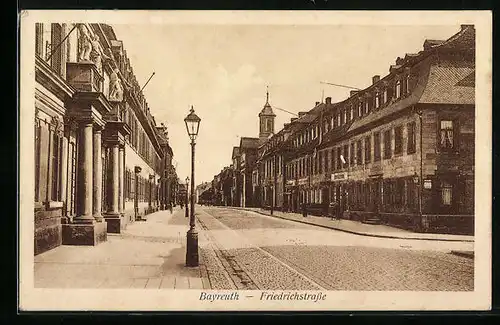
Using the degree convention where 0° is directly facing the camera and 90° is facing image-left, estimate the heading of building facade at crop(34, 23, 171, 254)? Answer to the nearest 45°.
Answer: approximately 270°

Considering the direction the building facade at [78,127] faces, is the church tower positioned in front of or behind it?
in front

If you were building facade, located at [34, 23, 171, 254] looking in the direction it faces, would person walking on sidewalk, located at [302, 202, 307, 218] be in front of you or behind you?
in front

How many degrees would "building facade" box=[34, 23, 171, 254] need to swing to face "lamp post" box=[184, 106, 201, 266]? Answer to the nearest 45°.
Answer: approximately 45° to its right
